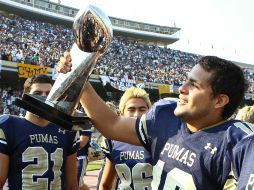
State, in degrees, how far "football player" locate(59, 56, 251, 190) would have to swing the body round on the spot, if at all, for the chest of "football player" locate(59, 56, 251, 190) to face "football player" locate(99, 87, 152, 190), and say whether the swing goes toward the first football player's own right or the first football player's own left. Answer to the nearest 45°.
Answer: approximately 135° to the first football player's own right

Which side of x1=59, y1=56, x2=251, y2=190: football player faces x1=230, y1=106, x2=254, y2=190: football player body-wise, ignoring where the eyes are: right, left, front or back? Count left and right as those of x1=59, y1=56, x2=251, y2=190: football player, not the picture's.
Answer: left

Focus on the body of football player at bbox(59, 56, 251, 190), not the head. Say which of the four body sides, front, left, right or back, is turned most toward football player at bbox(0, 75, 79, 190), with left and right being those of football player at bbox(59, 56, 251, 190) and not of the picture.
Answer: right

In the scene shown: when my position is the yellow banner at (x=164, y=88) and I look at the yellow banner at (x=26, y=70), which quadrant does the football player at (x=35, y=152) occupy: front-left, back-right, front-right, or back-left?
front-left

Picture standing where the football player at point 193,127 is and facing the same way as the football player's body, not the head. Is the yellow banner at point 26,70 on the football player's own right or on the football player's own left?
on the football player's own right

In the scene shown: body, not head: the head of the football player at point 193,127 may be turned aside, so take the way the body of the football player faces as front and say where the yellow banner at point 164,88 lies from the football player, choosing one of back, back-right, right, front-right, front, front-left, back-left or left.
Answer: back-right

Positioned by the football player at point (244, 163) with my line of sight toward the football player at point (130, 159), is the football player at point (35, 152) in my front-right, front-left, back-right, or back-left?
front-left

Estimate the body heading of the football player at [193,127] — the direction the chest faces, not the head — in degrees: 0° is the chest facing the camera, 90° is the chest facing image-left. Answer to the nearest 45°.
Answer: approximately 45°
